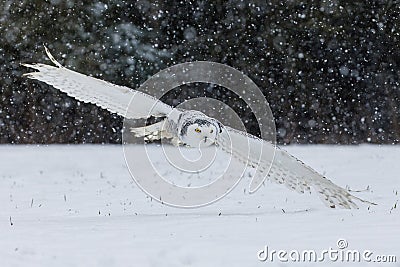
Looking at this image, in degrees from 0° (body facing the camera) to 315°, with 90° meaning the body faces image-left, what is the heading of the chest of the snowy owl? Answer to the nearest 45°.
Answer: approximately 315°
